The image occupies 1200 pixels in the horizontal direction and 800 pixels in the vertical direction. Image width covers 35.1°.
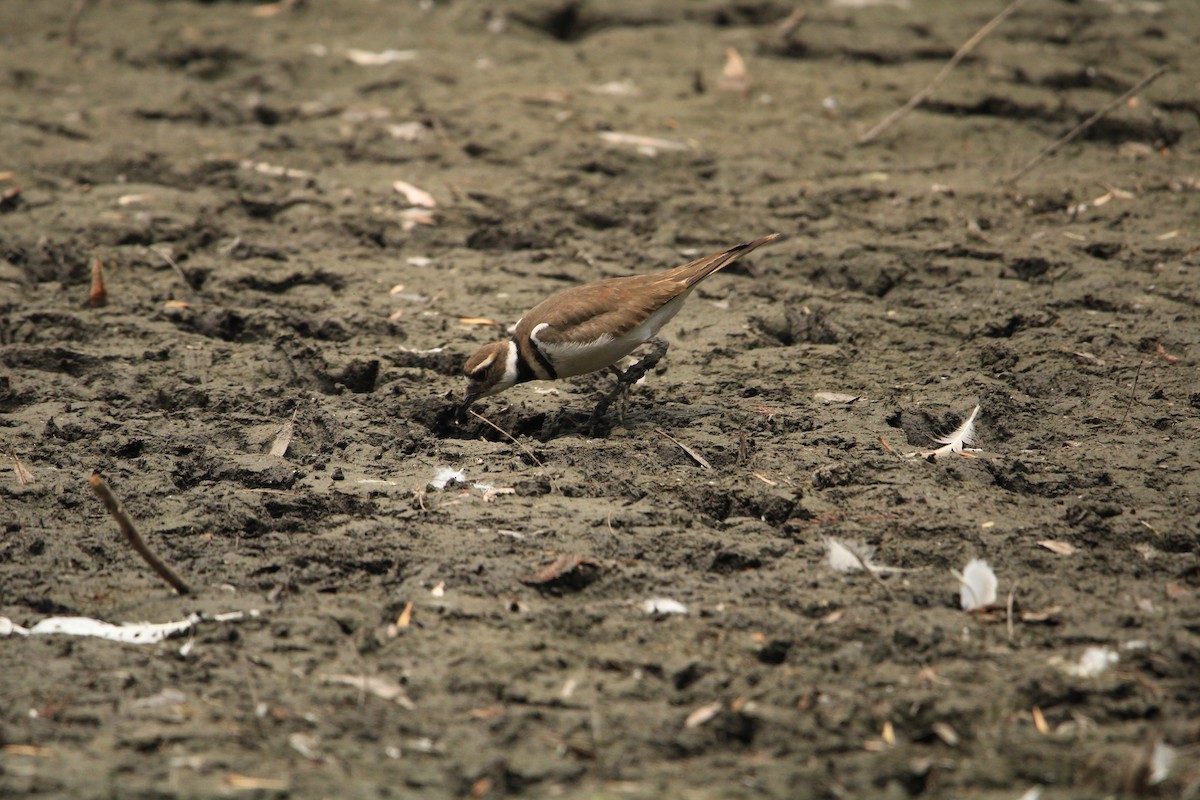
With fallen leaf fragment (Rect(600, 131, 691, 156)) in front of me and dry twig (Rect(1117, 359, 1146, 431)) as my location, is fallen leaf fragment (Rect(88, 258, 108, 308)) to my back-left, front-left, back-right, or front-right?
front-left

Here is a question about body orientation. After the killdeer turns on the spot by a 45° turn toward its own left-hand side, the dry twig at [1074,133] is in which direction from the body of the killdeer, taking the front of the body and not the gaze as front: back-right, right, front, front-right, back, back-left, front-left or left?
back

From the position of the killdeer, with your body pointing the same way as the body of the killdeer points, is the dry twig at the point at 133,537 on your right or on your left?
on your left

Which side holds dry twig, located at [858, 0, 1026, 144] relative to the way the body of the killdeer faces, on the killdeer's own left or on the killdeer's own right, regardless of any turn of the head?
on the killdeer's own right

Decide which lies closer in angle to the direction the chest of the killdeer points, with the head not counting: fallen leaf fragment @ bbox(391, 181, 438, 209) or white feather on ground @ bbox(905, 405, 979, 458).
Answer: the fallen leaf fragment

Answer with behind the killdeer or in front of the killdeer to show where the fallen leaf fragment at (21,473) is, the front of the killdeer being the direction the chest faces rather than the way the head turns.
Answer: in front

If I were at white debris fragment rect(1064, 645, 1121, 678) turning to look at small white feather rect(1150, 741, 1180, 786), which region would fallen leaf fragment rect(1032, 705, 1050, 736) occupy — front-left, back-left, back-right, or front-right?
front-right

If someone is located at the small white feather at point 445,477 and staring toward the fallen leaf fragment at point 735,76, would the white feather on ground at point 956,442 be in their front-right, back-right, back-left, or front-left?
front-right

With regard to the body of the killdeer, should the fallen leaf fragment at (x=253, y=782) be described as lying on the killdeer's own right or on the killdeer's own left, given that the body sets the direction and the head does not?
on the killdeer's own left

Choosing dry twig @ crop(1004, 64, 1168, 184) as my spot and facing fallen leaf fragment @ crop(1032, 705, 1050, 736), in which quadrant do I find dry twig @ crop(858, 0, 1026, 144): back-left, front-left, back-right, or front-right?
back-right

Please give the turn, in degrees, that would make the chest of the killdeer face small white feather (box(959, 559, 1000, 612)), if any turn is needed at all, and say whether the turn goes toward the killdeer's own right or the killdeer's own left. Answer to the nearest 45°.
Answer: approximately 135° to the killdeer's own left

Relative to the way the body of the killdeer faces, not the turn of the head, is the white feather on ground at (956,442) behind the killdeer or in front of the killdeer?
behind

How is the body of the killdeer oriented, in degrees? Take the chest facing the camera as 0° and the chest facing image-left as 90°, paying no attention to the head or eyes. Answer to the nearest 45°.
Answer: approximately 90°

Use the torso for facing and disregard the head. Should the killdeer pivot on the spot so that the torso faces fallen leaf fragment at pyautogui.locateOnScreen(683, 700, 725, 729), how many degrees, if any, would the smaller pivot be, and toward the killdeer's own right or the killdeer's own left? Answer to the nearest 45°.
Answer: approximately 90° to the killdeer's own left

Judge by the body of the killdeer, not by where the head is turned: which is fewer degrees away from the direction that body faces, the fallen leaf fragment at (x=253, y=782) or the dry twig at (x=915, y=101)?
the fallen leaf fragment

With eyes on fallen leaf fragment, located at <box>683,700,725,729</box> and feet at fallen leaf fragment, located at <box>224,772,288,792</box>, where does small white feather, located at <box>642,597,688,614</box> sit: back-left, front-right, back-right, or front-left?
front-left

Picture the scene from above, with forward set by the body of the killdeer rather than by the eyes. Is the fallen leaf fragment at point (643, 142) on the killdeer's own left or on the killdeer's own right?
on the killdeer's own right

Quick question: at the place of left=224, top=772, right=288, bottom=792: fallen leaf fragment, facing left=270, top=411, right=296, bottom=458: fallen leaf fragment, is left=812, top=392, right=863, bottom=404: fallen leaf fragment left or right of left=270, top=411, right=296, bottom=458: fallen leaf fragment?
right
